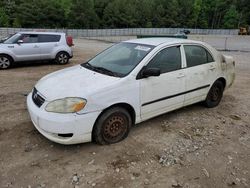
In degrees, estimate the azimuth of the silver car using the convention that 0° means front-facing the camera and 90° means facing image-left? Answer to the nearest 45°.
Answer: approximately 90°

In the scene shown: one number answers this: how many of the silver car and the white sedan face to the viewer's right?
0

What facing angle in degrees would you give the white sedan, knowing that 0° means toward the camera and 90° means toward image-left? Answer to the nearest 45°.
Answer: approximately 45°

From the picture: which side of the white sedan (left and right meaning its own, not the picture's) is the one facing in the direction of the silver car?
right

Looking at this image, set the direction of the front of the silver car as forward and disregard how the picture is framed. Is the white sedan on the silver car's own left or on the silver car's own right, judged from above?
on the silver car's own left
